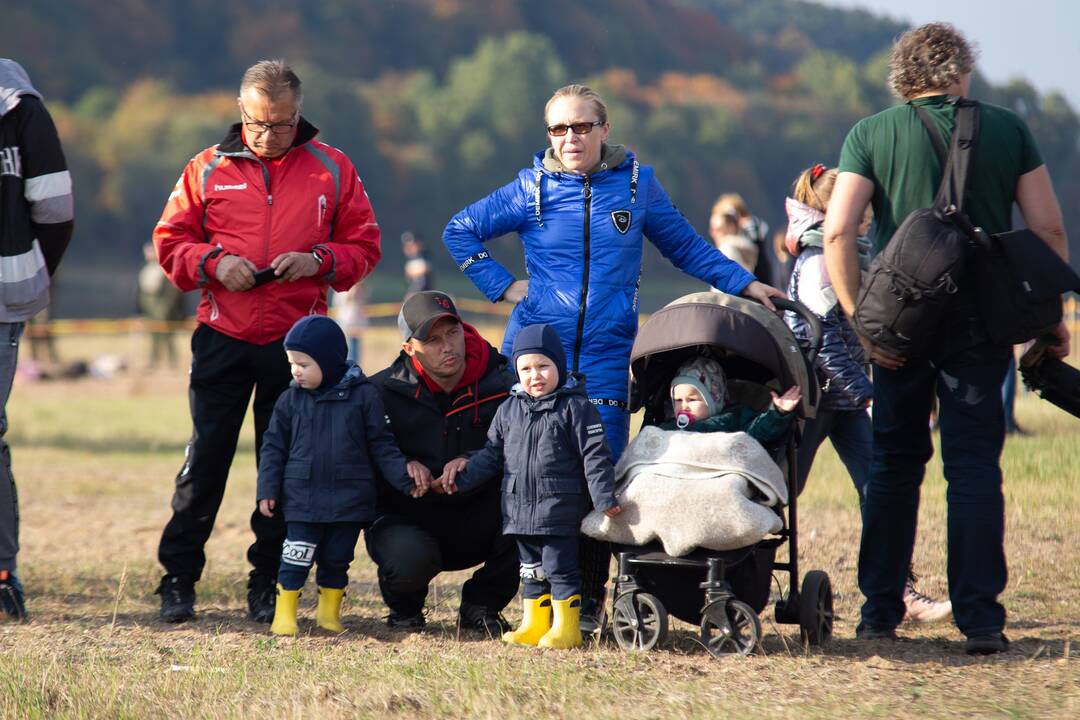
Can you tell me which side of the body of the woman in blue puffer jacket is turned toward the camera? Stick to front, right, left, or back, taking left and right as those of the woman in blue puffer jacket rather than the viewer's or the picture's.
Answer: front

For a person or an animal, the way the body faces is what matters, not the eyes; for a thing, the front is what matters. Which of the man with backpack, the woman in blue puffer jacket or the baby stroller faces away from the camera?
the man with backpack

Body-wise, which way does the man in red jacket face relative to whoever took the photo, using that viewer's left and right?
facing the viewer

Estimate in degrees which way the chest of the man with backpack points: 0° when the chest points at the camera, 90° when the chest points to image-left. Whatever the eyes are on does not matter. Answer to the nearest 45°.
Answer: approximately 180°

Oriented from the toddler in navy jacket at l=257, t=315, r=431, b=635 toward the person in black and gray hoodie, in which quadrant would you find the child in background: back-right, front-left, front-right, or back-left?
back-right

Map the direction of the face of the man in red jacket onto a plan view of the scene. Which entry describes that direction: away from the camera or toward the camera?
toward the camera

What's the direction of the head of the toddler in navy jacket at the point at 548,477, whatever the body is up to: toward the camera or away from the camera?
toward the camera
